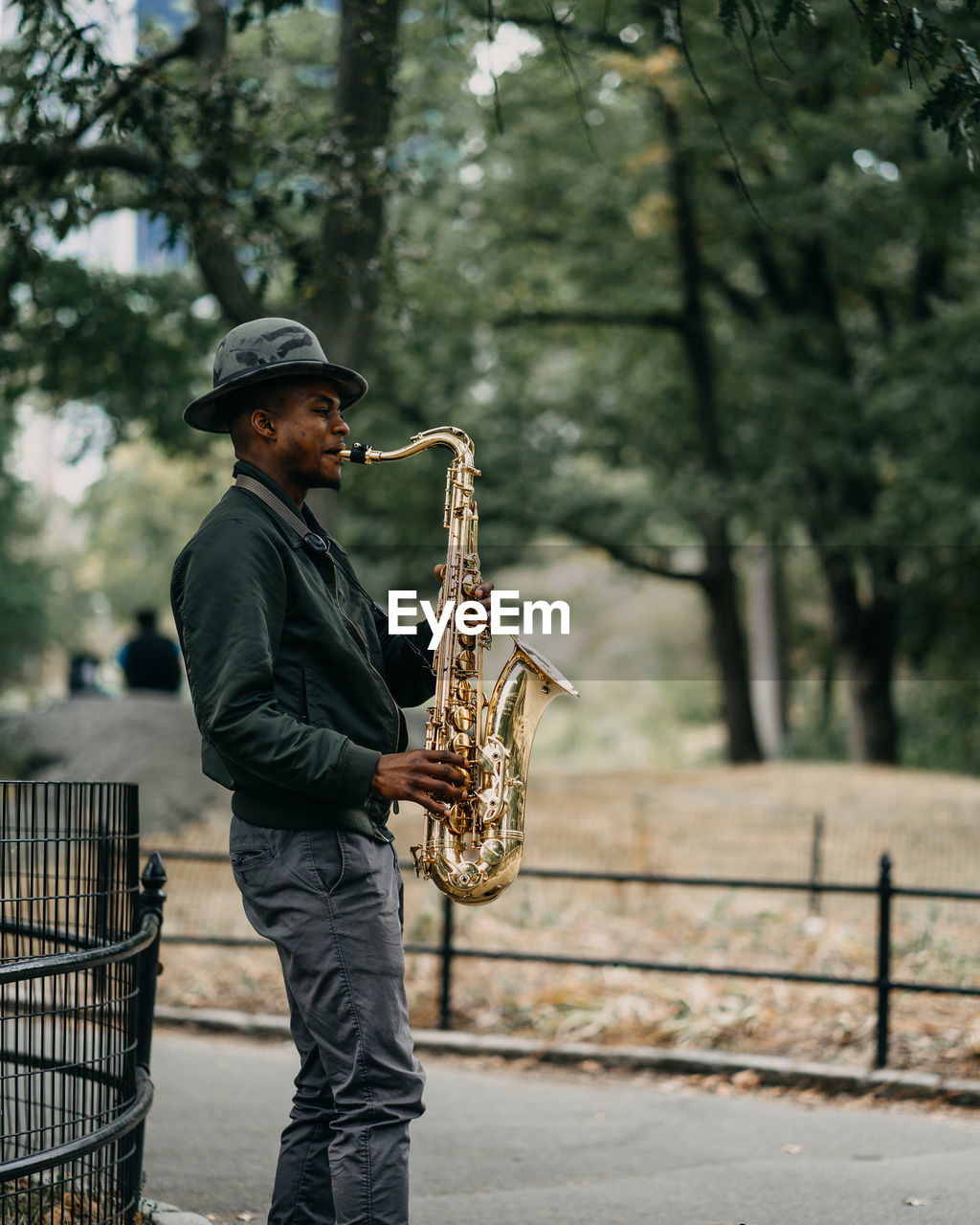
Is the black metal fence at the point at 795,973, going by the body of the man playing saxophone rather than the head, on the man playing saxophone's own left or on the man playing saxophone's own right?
on the man playing saxophone's own left

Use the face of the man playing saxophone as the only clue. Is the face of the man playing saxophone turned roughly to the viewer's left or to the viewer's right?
to the viewer's right

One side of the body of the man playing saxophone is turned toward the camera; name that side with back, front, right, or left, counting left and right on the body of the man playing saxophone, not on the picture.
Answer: right

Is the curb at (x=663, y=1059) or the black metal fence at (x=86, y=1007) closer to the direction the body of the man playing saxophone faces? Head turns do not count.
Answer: the curb

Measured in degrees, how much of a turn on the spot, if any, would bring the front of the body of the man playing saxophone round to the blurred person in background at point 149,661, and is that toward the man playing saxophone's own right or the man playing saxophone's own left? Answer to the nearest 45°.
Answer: approximately 90° to the man playing saxophone's own left

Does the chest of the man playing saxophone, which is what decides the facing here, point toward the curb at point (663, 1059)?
no
